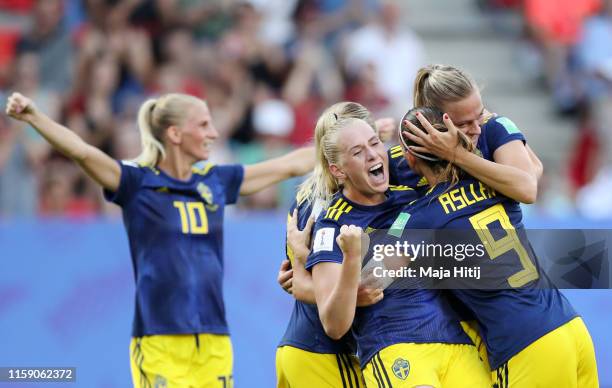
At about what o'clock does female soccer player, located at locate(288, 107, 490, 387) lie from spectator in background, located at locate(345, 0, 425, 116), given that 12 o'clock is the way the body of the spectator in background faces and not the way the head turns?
The female soccer player is roughly at 12 o'clock from the spectator in background.

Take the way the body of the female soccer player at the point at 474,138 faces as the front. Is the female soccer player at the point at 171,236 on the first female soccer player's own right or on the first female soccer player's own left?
on the first female soccer player's own right

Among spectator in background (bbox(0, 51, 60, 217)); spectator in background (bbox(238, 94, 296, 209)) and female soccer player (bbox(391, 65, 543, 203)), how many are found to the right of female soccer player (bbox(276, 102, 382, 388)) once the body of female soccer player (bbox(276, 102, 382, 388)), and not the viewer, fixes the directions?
0

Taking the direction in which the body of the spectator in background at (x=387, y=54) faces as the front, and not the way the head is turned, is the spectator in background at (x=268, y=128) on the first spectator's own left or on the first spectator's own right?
on the first spectator's own right

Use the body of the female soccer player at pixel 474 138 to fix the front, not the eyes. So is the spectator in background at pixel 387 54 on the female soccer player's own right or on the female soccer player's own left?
on the female soccer player's own right

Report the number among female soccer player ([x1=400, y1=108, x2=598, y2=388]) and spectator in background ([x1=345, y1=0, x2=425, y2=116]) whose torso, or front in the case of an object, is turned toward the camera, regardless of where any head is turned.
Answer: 1
